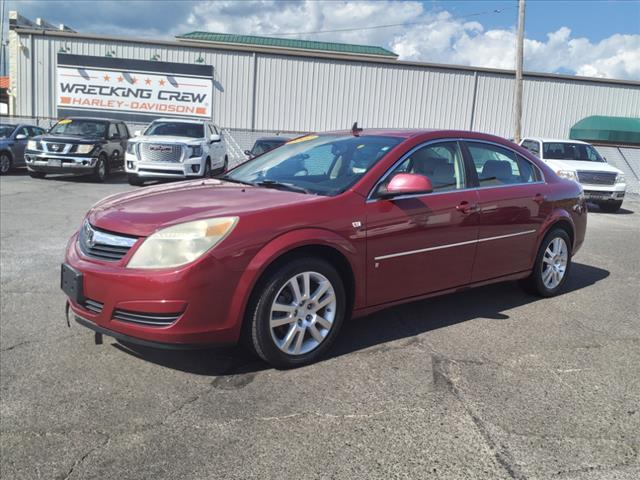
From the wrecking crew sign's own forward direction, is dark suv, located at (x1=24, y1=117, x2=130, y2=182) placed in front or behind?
in front

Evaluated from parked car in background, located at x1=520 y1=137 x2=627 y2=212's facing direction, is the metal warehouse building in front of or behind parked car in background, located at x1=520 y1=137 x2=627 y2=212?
behind

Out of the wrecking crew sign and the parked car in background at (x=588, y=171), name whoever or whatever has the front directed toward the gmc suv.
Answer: the wrecking crew sign

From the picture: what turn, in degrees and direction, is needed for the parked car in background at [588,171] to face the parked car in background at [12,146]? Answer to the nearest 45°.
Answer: approximately 135° to its right

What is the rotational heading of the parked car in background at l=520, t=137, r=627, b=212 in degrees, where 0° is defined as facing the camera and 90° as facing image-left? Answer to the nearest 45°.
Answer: approximately 315°

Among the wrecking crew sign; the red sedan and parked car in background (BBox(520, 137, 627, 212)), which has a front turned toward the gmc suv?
the wrecking crew sign

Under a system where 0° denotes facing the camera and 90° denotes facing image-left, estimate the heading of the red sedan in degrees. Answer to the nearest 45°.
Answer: approximately 45°

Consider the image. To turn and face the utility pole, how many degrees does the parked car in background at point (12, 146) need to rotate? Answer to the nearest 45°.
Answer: approximately 135° to its left

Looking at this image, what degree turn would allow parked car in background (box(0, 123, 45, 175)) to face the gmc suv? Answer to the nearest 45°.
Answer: approximately 90° to its left

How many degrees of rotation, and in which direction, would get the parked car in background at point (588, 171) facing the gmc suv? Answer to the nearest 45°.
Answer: approximately 135° to its right

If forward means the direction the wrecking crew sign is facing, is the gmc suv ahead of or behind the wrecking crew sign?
ahead

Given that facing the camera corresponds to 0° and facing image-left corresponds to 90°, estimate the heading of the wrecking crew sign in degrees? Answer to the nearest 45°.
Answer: approximately 0°

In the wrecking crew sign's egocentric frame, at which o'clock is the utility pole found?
The utility pole is roughly at 10 o'clock from the wrecking crew sign.
